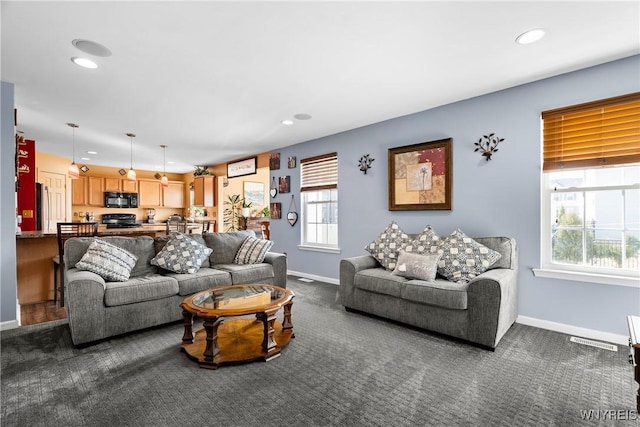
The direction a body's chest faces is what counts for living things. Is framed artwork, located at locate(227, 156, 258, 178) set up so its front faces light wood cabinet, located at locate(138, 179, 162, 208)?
no

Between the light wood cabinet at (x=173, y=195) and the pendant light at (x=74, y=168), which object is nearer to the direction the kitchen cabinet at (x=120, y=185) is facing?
the pendant light

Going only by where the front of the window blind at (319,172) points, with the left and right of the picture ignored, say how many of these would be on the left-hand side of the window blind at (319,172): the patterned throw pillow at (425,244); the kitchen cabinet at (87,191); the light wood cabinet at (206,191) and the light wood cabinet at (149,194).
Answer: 1

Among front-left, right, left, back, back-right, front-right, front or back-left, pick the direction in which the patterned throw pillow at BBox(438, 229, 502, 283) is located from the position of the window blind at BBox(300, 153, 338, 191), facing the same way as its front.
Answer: left

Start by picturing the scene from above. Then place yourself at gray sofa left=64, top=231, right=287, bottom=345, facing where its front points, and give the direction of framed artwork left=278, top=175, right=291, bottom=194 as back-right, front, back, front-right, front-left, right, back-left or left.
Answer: left

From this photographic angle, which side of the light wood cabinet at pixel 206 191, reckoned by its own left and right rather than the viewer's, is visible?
front

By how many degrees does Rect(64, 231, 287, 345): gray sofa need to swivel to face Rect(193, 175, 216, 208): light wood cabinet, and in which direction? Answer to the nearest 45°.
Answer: approximately 135° to its left

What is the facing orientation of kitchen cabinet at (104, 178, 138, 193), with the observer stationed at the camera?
facing the viewer

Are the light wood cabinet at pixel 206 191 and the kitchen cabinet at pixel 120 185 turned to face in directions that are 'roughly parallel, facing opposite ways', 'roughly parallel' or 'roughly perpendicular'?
roughly parallel

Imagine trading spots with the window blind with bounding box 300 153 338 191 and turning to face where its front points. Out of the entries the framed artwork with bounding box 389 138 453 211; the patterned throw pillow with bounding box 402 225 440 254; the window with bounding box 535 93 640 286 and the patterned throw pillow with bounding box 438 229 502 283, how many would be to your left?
4

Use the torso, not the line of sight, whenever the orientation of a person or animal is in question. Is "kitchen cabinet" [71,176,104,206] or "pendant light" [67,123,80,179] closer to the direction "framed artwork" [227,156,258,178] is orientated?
the pendant light

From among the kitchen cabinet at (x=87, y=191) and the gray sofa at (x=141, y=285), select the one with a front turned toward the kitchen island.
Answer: the kitchen cabinet

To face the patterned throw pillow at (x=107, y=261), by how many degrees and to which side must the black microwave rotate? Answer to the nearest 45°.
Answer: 0° — it already faces it

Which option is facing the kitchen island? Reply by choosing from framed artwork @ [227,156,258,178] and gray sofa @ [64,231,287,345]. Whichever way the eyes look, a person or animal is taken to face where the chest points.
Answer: the framed artwork

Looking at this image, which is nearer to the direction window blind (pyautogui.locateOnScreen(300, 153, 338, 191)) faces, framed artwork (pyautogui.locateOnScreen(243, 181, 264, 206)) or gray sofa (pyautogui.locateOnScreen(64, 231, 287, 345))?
the gray sofa

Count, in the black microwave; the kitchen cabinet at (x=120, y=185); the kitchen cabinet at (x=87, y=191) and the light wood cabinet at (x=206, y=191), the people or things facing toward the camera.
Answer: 4

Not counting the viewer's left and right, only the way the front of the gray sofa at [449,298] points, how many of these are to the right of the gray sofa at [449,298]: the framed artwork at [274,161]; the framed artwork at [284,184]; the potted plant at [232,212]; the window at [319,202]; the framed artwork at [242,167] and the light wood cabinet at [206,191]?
6

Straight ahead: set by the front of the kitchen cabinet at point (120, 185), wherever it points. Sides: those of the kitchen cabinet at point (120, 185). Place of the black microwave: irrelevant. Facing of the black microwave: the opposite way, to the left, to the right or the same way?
the same way

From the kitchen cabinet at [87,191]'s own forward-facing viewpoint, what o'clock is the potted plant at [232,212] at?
The potted plant is roughly at 10 o'clock from the kitchen cabinet.

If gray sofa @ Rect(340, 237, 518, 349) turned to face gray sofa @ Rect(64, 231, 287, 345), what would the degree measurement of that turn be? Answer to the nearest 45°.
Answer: approximately 45° to its right

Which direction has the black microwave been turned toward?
toward the camera

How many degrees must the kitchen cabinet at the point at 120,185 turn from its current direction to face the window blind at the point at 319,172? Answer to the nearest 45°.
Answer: approximately 45° to its left

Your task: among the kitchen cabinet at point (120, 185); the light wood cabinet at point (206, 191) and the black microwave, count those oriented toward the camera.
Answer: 3
